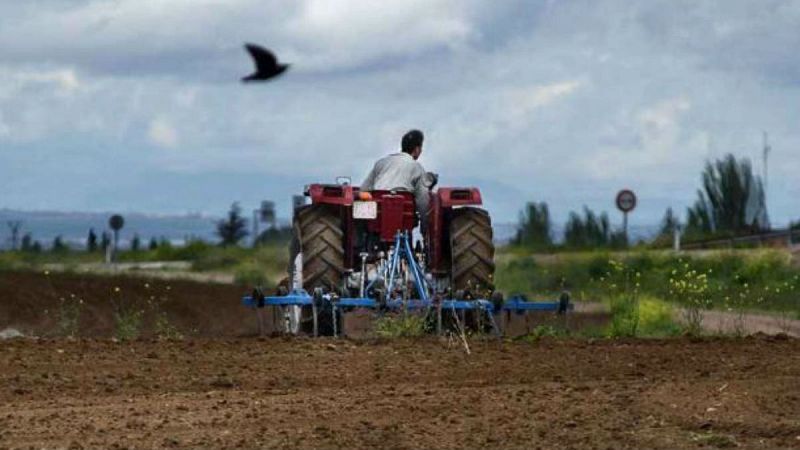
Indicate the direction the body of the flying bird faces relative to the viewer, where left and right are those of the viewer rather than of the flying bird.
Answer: facing to the right of the viewer

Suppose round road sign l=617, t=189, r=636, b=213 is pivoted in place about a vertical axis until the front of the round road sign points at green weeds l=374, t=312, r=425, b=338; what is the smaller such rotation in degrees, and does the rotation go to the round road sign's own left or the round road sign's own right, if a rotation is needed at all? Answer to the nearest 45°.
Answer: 0° — it already faces it

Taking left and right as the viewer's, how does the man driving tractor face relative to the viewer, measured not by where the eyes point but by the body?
facing away from the viewer and to the right of the viewer

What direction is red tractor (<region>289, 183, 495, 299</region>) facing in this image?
away from the camera

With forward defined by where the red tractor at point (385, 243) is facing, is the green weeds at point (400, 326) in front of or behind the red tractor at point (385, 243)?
behind

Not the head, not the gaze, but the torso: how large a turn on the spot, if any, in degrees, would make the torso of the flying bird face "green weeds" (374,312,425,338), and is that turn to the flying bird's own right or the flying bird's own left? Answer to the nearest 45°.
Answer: approximately 90° to the flying bird's own left

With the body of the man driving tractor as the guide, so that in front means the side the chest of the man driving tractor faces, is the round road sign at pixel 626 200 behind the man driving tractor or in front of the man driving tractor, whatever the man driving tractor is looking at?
in front

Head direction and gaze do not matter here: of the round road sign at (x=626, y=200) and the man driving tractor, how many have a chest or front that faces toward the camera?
1

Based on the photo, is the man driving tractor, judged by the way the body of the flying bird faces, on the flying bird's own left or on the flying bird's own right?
on the flying bird's own left
